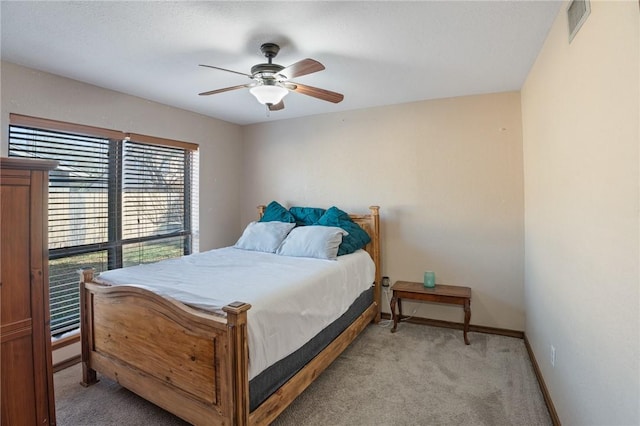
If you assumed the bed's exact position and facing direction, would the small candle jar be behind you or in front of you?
behind

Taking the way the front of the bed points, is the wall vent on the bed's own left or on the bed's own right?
on the bed's own left

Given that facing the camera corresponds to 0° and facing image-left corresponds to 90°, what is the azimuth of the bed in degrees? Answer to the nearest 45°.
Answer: approximately 45°

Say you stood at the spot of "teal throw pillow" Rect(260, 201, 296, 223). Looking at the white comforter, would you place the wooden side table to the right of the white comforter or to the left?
left
